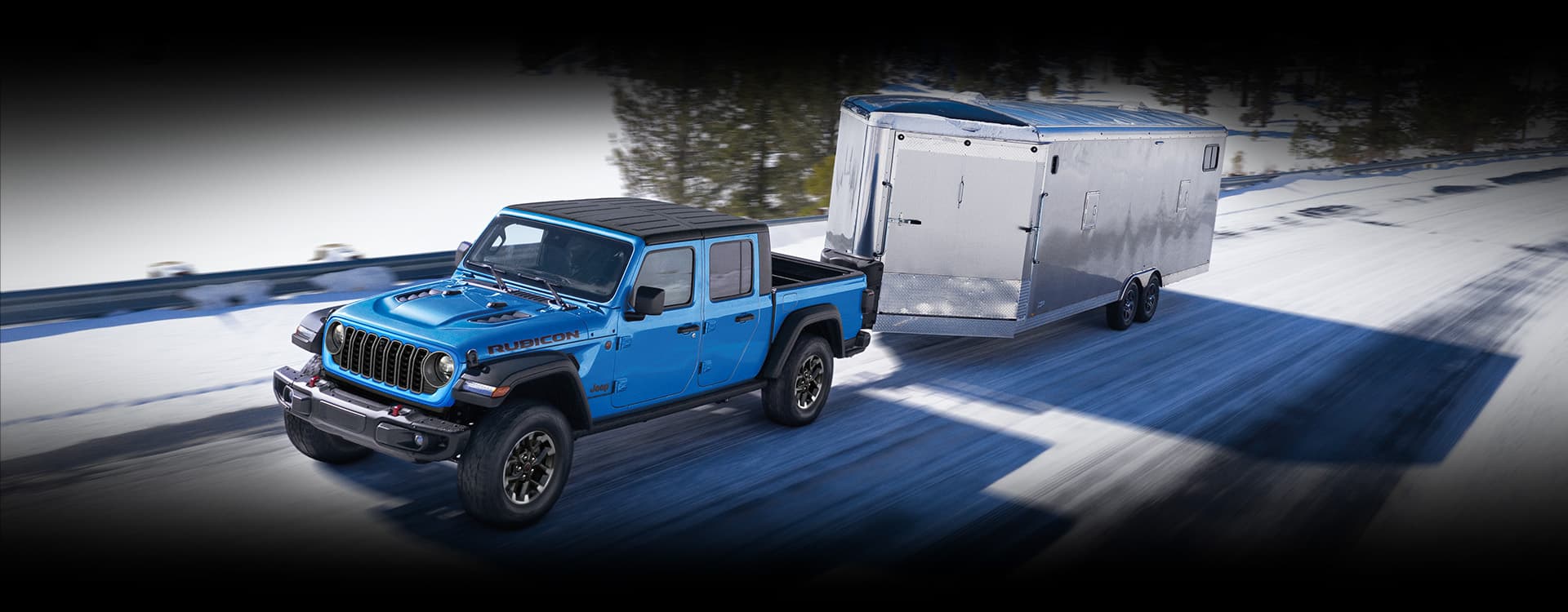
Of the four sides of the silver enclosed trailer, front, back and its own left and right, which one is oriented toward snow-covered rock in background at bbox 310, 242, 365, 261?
right

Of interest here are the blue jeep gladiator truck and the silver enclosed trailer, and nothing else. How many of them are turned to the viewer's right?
0

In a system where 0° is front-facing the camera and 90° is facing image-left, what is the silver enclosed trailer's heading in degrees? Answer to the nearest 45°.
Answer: approximately 45°

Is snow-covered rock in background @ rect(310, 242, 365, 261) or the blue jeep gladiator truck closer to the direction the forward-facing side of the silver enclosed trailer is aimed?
the blue jeep gladiator truck

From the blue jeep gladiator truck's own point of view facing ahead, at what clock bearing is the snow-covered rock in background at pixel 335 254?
The snow-covered rock in background is roughly at 4 o'clock from the blue jeep gladiator truck.

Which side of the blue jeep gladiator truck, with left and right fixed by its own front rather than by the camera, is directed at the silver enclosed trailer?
back

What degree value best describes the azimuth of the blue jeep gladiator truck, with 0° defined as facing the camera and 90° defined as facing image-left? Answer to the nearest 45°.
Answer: approximately 45°
